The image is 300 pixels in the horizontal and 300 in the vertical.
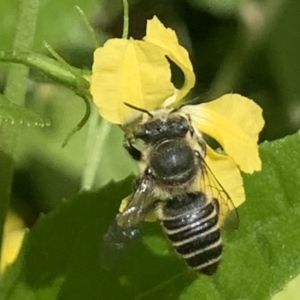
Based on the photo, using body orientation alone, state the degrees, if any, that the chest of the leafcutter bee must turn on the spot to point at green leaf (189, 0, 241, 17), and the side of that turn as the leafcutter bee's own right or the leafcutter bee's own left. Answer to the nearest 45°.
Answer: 0° — it already faces it

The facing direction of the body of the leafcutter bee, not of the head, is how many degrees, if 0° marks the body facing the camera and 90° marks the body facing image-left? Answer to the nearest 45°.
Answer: approximately 180°
